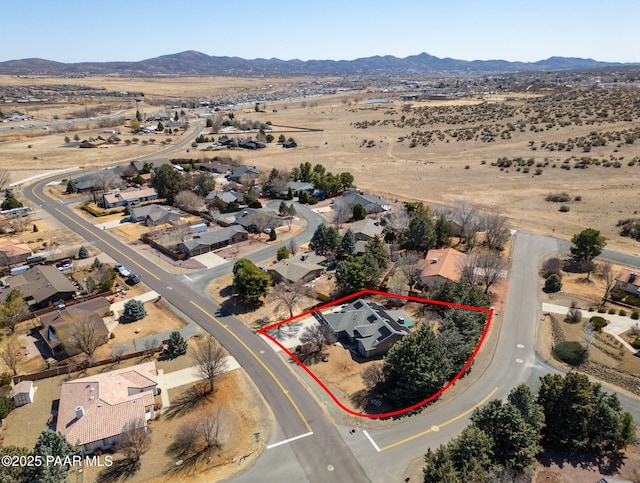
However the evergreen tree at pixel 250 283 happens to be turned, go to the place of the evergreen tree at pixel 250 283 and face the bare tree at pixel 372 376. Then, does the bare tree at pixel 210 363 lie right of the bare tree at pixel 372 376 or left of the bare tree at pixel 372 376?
right

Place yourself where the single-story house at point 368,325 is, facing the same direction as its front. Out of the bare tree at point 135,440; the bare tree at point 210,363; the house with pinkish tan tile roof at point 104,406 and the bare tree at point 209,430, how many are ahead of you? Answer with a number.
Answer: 4

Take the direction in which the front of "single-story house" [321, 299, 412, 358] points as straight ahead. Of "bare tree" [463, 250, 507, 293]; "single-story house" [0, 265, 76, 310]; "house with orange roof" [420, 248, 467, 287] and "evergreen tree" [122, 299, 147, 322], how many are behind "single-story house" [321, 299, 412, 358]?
2

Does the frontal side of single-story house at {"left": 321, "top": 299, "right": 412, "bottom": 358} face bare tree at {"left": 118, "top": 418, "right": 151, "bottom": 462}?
yes

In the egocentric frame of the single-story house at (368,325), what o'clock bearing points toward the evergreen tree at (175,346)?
The evergreen tree is roughly at 1 o'clock from the single-story house.

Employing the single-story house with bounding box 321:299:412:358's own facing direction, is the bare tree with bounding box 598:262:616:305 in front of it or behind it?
behind

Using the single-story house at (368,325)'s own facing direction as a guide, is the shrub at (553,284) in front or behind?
behind

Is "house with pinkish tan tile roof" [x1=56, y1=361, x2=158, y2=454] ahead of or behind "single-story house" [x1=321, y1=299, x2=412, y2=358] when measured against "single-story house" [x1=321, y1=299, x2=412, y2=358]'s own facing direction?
ahead

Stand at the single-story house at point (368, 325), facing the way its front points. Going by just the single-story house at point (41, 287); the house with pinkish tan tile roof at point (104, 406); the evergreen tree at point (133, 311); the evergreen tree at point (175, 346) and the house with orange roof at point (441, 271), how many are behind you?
1

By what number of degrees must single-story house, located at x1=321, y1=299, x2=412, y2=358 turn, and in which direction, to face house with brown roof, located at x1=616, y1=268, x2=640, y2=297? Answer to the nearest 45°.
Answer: approximately 135° to its left

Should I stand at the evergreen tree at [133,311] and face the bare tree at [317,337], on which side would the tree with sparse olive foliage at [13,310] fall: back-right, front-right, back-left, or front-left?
back-right

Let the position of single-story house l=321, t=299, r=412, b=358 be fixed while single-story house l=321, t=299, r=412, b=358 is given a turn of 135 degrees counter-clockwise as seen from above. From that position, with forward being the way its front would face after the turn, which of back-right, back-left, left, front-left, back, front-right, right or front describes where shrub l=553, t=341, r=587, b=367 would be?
front

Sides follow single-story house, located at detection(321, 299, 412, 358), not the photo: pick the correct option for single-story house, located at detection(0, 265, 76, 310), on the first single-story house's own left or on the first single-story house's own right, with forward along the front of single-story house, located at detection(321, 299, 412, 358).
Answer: on the first single-story house's own right

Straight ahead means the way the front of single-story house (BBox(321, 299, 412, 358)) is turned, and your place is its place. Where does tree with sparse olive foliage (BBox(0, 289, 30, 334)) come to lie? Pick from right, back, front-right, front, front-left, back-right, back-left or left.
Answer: front-right

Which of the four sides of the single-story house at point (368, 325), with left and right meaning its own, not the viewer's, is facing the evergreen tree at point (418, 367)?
left

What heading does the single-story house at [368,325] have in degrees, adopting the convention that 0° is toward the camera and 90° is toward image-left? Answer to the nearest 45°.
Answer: approximately 45°

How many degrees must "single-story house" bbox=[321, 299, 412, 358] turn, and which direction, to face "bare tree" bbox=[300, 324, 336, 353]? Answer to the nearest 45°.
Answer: approximately 45° to its right

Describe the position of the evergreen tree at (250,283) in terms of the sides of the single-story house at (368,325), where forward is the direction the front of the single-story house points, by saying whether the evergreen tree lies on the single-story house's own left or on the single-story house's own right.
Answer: on the single-story house's own right

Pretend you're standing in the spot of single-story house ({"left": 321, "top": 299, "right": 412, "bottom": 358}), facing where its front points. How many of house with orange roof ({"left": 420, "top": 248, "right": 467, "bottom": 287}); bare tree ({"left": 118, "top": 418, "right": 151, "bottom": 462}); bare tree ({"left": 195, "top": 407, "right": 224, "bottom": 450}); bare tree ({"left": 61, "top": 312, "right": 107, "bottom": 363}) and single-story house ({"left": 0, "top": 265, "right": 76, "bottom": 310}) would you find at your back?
1
